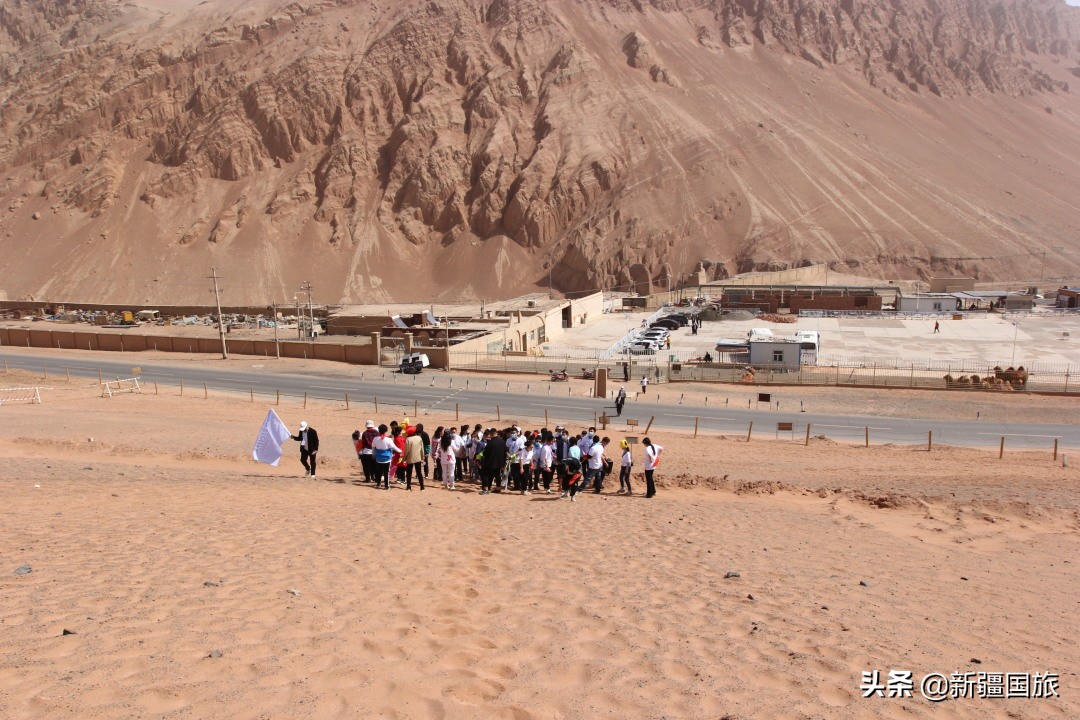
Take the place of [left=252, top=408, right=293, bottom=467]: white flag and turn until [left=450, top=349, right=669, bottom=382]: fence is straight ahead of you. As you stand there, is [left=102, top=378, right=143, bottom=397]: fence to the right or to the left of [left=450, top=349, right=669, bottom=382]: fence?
left

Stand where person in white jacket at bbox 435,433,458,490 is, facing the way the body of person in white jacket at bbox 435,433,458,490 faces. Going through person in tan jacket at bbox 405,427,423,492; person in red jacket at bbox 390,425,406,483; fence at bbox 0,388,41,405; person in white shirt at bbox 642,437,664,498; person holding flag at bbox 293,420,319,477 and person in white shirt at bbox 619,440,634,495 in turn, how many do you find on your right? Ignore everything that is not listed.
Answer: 2

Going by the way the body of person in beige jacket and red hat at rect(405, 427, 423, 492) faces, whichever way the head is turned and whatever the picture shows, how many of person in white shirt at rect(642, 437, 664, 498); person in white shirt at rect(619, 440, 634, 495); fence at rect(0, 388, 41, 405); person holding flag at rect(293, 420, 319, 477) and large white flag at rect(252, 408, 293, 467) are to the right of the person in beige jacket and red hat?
2

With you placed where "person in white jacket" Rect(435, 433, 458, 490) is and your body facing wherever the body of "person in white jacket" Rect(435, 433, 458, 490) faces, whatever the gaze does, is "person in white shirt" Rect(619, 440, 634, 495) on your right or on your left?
on your right

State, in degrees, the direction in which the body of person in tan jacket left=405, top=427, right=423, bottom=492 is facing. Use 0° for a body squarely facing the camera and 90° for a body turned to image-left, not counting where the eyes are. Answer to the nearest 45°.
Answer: approximately 180°

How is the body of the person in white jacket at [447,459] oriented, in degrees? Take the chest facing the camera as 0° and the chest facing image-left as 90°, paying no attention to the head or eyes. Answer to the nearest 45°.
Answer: approximately 180°

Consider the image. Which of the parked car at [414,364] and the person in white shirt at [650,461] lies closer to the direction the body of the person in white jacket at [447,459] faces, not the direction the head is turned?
the parked car

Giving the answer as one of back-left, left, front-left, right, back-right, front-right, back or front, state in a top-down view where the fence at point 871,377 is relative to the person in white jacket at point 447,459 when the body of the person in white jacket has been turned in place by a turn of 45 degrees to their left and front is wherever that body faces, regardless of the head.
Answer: right

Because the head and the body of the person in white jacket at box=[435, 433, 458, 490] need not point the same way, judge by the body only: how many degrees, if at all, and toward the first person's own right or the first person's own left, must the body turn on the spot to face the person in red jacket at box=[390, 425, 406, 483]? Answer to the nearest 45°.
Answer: approximately 90° to the first person's own left

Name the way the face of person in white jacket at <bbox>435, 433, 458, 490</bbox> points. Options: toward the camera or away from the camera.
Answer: away from the camera

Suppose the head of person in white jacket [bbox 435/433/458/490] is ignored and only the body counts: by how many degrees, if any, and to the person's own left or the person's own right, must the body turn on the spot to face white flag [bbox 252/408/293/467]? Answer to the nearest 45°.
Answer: approximately 90° to the person's own left

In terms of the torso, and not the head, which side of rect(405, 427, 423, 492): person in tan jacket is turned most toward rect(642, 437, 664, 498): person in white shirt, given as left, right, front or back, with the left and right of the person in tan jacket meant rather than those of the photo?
right

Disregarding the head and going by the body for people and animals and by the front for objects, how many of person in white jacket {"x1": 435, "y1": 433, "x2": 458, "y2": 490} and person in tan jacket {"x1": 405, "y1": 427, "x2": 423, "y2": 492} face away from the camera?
2
